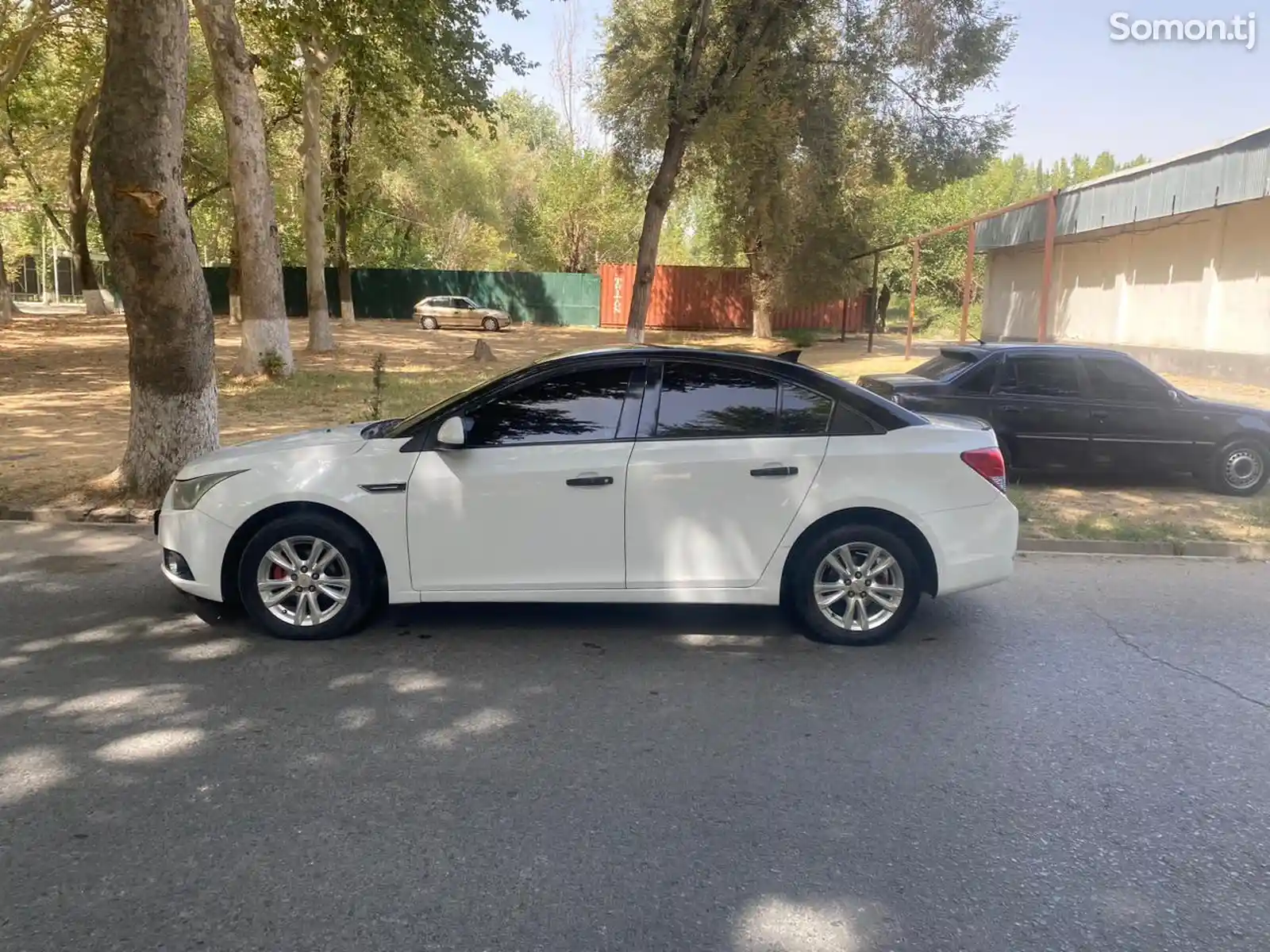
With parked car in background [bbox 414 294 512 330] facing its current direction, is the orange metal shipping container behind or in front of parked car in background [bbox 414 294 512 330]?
in front

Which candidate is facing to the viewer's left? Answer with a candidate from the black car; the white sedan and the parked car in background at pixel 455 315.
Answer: the white sedan

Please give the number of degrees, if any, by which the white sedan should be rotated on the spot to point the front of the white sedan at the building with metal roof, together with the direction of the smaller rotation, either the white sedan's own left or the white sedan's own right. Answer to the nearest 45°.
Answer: approximately 135° to the white sedan's own right

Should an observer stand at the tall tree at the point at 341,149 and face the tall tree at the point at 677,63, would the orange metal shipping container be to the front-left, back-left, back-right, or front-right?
front-left

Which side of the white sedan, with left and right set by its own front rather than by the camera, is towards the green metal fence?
right

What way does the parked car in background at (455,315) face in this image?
to the viewer's right

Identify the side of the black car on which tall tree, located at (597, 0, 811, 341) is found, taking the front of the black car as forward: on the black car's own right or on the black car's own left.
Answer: on the black car's own left

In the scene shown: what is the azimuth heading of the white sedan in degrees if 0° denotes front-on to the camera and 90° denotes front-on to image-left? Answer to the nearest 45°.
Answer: approximately 90°

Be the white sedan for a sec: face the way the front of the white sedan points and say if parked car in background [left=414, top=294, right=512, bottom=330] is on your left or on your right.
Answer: on your right

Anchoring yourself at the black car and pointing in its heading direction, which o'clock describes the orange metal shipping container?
The orange metal shipping container is roughly at 8 o'clock from the black car.

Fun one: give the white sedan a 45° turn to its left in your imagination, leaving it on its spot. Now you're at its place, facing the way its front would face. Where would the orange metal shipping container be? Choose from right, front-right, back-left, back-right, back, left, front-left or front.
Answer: back-right

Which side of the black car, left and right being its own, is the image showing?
right

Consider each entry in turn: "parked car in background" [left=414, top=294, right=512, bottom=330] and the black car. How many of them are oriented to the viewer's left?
0
